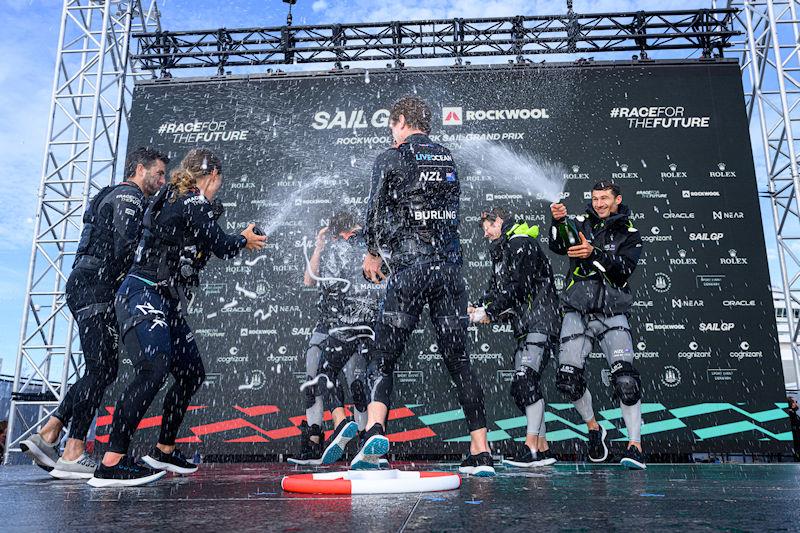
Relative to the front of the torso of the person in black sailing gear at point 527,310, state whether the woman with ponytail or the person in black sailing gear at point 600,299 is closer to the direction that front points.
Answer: the woman with ponytail

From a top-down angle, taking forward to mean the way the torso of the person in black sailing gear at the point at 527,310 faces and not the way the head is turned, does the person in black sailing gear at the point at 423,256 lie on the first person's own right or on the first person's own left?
on the first person's own left

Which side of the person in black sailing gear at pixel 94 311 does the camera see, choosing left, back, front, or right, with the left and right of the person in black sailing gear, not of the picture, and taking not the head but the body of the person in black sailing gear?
right

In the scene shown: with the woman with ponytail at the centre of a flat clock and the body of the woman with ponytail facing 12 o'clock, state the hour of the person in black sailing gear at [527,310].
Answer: The person in black sailing gear is roughly at 1 o'clock from the woman with ponytail.

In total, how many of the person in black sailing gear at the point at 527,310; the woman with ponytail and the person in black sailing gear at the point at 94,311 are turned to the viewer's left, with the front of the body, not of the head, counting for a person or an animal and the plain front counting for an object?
1

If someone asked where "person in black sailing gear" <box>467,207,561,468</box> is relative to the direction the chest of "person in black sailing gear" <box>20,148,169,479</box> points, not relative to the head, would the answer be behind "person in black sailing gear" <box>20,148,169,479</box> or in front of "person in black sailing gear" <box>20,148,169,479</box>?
in front

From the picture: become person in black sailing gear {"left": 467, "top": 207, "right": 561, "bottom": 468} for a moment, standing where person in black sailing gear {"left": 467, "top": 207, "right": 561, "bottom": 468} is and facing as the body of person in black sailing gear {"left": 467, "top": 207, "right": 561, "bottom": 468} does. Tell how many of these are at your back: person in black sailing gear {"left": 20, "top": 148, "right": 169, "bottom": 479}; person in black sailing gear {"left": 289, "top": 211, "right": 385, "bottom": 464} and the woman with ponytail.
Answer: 0

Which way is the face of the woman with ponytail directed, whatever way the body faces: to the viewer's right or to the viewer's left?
to the viewer's right

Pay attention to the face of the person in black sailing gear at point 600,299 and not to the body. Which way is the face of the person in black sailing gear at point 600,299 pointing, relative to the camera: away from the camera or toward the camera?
toward the camera

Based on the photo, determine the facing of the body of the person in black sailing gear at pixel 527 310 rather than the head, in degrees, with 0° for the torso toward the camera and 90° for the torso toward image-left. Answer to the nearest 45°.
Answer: approximately 90°

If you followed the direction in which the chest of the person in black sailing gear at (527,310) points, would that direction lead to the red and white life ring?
no

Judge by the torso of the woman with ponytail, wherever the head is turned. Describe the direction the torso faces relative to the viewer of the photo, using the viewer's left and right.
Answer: facing away from the viewer and to the right of the viewer

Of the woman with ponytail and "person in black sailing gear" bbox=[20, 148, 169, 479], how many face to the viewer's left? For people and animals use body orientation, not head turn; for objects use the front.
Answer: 0

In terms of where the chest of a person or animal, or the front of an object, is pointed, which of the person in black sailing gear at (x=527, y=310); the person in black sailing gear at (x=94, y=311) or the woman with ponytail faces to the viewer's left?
the person in black sailing gear at (x=527, y=310)

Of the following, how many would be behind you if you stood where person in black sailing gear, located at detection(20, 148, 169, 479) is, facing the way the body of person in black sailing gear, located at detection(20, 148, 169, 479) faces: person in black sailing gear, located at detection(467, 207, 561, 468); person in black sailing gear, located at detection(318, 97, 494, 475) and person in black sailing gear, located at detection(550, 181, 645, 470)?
0

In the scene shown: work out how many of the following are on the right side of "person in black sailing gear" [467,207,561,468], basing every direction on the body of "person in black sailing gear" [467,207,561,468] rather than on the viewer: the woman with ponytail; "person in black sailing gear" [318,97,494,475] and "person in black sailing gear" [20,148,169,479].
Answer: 0

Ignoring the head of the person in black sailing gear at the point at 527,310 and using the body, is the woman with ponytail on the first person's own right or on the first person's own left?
on the first person's own left
